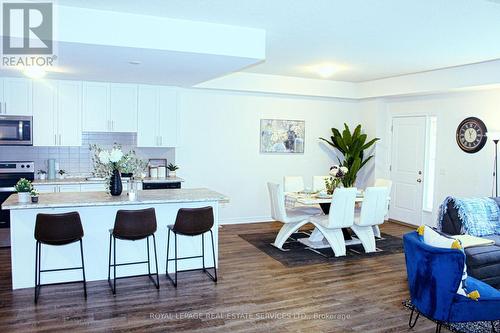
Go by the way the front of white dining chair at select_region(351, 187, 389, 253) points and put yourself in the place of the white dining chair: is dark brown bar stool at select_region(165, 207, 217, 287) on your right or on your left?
on your left

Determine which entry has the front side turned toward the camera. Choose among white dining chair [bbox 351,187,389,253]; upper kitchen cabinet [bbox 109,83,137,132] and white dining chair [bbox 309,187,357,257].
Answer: the upper kitchen cabinet

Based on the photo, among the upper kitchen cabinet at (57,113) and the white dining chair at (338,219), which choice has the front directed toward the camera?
the upper kitchen cabinet

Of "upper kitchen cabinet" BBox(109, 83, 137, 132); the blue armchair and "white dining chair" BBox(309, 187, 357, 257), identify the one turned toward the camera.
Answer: the upper kitchen cabinet

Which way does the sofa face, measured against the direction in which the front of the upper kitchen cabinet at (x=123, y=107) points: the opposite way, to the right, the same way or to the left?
to the right

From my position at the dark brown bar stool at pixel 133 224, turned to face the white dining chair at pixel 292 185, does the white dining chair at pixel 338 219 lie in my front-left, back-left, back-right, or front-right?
front-right

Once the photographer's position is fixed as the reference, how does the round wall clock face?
facing the viewer and to the left of the viewer

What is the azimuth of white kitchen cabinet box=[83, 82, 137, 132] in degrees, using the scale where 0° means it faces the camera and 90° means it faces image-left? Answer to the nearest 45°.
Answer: approximately 0°

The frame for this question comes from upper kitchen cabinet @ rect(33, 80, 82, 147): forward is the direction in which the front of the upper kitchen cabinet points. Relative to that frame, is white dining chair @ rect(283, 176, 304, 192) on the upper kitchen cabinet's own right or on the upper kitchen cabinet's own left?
on the upper kitchen cabinet's own left

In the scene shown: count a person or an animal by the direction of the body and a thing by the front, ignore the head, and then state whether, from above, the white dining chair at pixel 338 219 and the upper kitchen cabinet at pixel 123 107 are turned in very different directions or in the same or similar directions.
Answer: very different directions

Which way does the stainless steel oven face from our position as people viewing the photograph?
facing the viewer

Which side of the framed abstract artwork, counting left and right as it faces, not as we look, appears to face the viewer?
front

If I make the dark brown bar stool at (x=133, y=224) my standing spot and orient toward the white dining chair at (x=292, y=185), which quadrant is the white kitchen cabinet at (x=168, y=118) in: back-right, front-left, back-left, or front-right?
front-left

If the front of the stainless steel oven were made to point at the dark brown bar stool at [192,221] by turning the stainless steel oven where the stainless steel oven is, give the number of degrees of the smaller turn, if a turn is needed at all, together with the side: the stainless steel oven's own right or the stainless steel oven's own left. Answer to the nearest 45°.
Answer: approximately 45° to the stainless steel oven's own left
